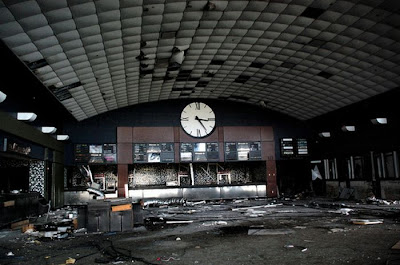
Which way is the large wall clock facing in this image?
toward the camera

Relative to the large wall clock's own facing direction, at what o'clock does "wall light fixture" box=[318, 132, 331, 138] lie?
The wall light fixture is roughly at 9 o'clock from the large wall clock.

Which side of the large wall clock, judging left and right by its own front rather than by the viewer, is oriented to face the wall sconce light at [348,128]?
left

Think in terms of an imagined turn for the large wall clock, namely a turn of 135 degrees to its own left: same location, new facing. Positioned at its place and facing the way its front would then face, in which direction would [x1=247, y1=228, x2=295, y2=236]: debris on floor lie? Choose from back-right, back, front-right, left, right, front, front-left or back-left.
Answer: back-right

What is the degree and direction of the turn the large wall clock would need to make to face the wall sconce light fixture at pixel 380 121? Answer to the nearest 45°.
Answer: approximately 45° to its left

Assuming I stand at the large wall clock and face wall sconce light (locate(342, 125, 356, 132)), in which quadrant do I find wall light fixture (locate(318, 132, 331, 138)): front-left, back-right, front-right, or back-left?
front-left
